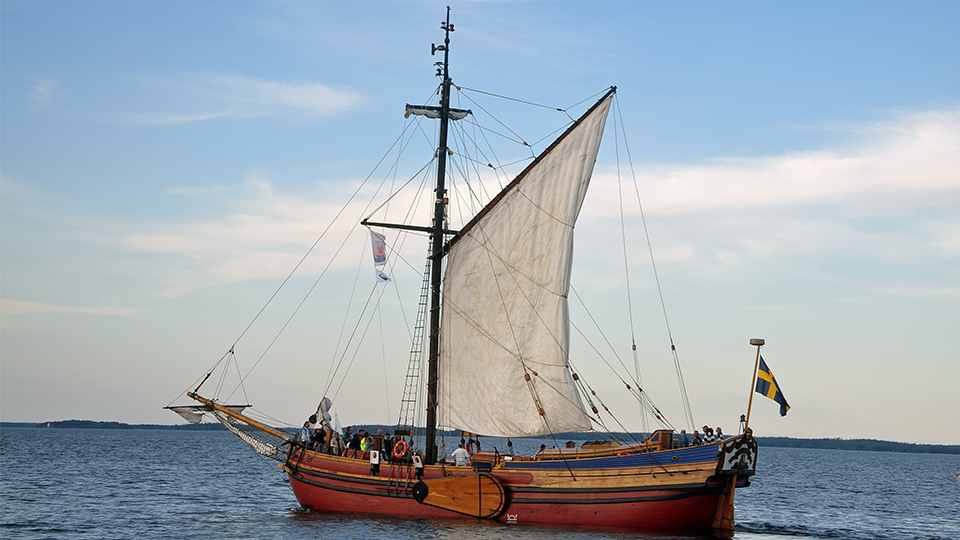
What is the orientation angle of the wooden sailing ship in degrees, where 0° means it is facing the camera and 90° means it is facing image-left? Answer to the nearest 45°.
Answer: approximately 90°
